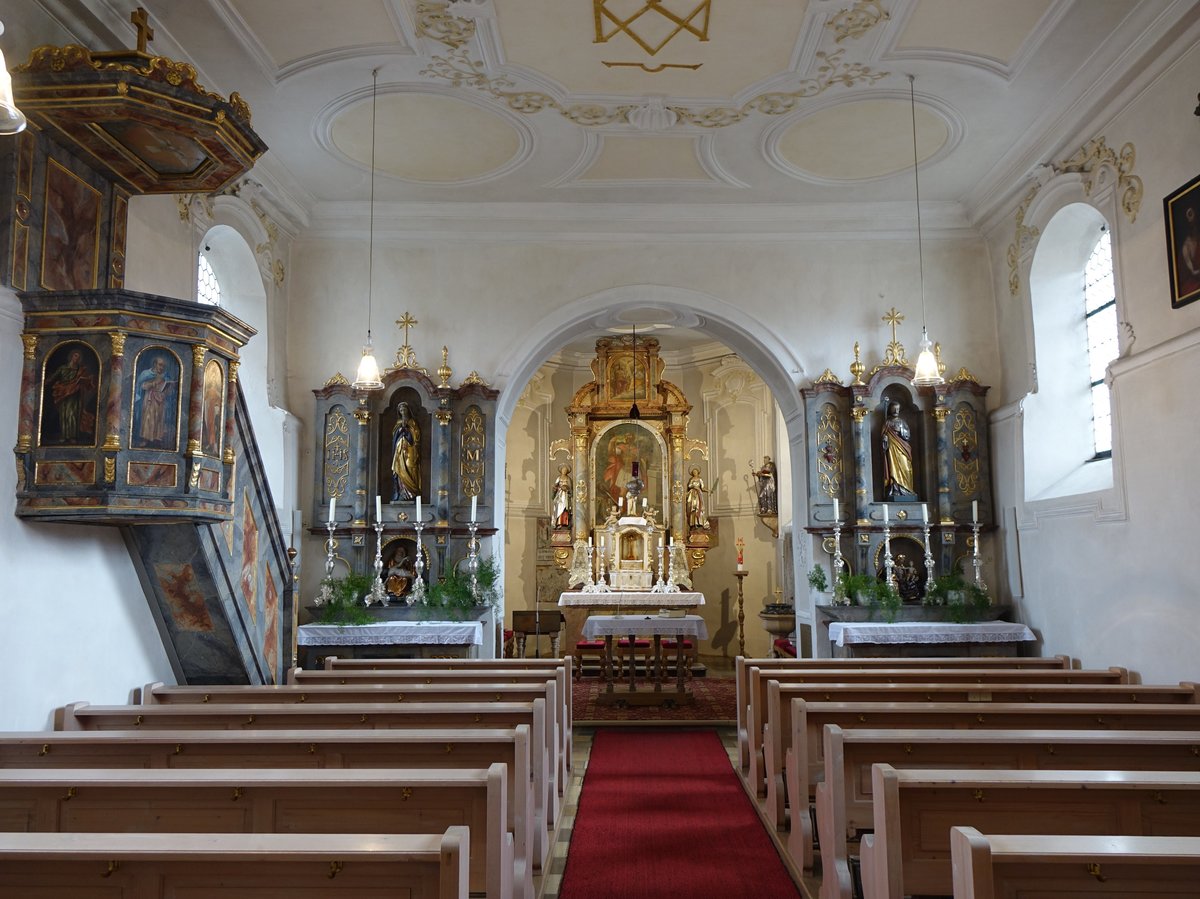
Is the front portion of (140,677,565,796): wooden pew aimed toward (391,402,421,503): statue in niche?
yes

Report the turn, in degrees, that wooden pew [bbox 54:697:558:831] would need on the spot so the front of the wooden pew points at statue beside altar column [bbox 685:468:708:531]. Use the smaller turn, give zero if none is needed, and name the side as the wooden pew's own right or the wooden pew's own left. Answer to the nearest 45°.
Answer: approximately 45° to the wooden pew's own right

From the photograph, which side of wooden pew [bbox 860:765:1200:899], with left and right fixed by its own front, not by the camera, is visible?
back

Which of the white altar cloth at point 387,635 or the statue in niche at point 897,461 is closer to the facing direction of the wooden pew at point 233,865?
the white altar cloth

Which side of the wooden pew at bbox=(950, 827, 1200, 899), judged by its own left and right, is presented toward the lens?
back

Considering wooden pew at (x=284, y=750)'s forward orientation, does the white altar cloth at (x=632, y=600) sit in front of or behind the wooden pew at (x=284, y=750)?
in front

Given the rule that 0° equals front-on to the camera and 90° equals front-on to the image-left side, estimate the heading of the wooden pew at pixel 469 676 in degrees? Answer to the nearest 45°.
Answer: approximately 180°

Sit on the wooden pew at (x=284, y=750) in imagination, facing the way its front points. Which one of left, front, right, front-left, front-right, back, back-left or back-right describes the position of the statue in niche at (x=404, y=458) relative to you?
front

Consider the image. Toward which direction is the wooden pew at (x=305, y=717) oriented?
away from the camera

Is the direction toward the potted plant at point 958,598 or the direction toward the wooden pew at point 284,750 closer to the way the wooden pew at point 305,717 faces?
the potted plant

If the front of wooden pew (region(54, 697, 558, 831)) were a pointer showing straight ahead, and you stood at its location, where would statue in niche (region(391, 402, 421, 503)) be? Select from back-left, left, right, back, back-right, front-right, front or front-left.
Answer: front

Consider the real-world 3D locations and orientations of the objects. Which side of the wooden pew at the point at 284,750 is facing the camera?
back

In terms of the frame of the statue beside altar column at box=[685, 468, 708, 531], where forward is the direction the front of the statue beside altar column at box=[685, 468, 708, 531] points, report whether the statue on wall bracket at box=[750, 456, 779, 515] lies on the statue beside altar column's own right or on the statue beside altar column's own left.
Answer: on the statue beside altar column's own left

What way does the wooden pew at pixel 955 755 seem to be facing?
away from the camera

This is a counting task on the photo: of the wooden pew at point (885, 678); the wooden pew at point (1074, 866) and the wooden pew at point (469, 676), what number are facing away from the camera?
3

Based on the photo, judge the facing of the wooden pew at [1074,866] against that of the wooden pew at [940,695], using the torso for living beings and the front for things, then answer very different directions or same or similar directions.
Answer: same or similar directions

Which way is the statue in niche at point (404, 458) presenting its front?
toward the camera

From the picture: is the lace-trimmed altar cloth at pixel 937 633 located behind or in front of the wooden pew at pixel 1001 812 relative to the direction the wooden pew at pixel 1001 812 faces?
in front

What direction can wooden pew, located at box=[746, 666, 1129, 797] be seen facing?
away from the camera

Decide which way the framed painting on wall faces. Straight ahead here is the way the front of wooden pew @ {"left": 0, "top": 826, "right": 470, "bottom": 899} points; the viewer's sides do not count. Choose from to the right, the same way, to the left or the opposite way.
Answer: to the left

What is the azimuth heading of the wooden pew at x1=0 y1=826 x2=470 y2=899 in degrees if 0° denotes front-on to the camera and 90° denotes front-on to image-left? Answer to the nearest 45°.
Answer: approximately 180°

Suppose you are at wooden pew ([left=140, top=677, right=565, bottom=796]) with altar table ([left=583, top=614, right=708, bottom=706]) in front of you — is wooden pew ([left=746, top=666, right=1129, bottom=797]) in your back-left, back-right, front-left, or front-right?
front-right
